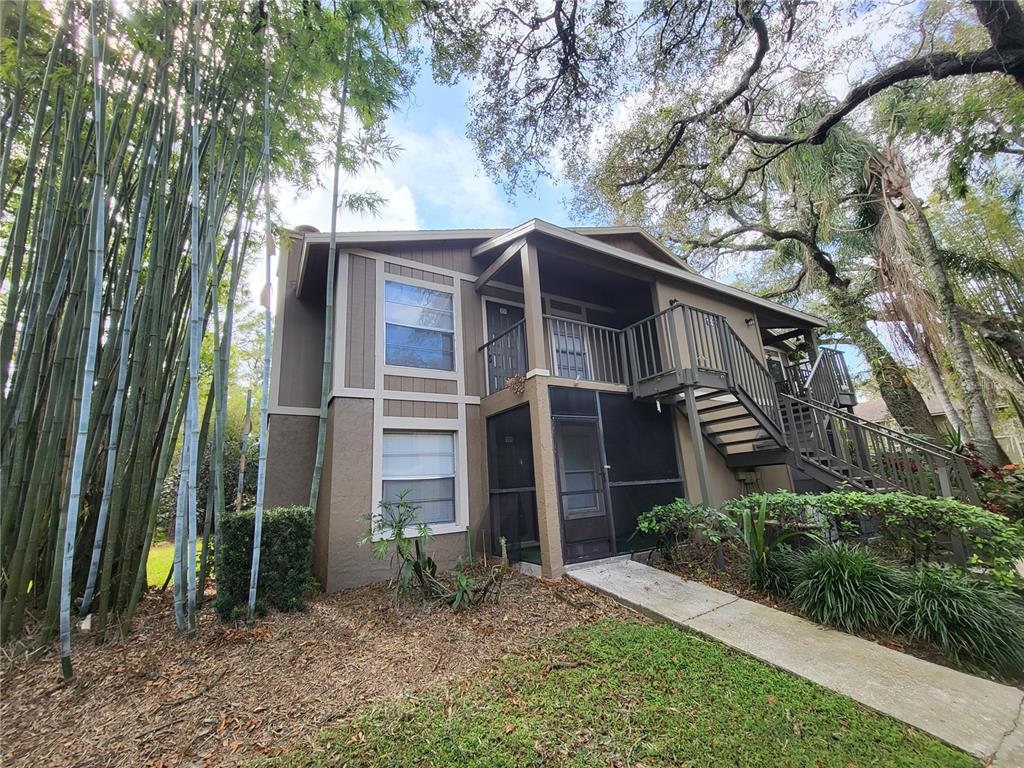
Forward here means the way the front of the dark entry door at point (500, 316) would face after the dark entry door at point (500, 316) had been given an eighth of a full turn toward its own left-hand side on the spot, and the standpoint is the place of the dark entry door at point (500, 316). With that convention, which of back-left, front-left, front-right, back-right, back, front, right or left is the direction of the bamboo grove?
back-right

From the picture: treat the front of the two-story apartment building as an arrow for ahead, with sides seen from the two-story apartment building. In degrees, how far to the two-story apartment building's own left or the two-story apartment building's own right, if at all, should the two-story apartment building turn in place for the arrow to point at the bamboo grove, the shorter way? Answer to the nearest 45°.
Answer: approximately 90° to the two-story apartment building's own right

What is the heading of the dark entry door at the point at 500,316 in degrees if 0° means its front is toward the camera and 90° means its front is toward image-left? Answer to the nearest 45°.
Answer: approximately 315°

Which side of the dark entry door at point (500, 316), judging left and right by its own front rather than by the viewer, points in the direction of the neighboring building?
left
